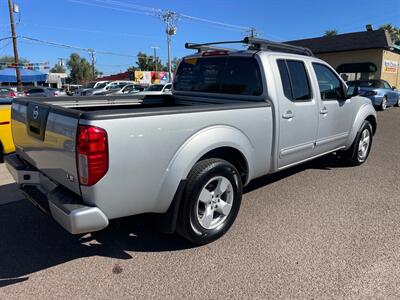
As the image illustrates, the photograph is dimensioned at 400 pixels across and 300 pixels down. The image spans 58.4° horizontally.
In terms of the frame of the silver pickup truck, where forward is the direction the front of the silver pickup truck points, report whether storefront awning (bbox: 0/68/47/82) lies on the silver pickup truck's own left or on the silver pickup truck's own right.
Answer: on the silver pickup truck's own left

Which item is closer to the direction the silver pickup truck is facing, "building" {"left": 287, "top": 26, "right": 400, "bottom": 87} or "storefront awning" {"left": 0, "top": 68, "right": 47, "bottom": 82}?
the building

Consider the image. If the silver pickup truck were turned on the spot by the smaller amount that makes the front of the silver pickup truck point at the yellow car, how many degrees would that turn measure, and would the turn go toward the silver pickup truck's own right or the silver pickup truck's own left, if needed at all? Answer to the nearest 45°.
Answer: approximately 90° to the silver pickup truck's own left

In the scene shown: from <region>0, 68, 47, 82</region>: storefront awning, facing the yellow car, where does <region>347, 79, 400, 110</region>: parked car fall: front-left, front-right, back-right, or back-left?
front-left

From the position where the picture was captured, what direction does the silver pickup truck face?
facing away from the viewer and to the right of the viewer

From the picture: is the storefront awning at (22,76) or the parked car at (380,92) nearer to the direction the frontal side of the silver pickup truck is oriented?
the parked car

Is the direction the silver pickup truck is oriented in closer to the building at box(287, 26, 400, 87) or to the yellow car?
the building

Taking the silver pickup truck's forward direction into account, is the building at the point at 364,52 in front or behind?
in front

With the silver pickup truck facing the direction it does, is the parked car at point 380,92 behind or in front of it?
in front

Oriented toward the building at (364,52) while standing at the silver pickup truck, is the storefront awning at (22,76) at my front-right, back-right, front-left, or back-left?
front-left
